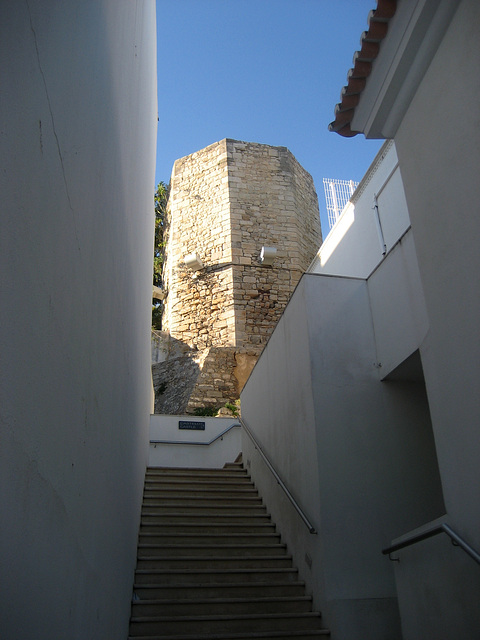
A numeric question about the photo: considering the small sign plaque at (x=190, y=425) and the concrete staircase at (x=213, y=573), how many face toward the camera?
2

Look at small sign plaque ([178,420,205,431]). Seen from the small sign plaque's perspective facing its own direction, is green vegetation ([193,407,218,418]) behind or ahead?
behind

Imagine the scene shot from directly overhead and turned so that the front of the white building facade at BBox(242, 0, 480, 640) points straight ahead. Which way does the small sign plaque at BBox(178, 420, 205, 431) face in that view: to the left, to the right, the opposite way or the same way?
to the left

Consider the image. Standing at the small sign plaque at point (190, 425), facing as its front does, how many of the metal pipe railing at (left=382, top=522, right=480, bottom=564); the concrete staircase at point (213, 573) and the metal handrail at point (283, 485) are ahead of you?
3

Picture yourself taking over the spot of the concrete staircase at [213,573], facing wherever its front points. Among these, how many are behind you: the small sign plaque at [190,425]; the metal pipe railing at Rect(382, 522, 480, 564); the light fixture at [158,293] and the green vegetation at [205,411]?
3

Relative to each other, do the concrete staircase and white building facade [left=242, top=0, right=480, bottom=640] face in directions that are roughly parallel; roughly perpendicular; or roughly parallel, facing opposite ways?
roughly perpendicular

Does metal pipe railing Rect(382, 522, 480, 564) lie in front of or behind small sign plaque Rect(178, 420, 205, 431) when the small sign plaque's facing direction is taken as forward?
in front

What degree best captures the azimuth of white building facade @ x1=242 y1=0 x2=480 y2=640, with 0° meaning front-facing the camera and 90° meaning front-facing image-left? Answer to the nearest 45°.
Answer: approximately 90°

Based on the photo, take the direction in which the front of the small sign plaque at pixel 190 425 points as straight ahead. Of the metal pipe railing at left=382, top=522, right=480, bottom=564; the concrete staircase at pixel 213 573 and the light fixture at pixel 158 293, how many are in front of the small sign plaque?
2

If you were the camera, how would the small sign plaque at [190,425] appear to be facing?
facing the viewer

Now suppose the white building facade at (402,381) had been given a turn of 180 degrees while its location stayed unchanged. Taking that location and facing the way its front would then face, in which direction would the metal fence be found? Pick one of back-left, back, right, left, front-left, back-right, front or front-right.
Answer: left

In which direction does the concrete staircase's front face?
toward the camera

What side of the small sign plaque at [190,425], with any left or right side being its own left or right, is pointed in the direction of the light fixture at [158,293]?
back

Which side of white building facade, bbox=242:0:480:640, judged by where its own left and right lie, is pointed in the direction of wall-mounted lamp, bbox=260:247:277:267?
right
